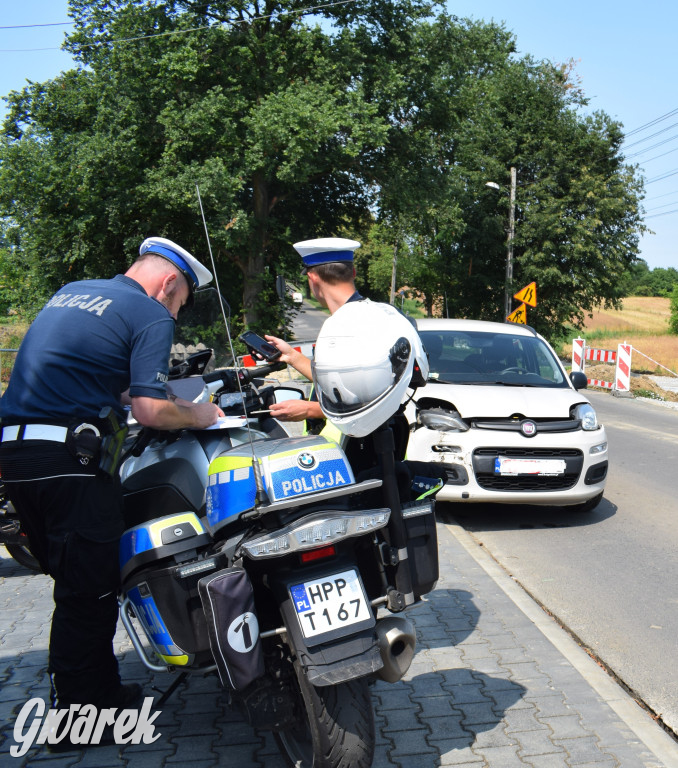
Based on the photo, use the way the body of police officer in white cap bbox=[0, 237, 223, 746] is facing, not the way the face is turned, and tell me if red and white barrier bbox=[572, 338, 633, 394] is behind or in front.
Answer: in front

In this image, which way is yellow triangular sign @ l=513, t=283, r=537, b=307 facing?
toward the camera

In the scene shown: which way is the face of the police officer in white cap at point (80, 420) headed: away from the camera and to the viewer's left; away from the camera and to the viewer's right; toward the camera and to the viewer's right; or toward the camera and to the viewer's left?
away from the camera and to the viewer's right

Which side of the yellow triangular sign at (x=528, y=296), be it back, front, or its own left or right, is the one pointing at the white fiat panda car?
front

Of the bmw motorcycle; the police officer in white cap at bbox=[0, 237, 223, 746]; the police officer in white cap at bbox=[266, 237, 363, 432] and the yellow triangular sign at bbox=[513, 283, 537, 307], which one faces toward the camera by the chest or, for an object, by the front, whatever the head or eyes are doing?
the yellow triangular sign

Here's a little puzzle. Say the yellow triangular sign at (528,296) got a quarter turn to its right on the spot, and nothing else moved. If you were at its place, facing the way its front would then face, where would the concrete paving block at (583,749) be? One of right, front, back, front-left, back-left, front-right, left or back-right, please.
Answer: left

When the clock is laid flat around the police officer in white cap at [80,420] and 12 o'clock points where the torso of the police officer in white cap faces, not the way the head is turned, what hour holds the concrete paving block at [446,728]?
The concrete paving block is roughly at 2 o'clock from the police officer in white cap.

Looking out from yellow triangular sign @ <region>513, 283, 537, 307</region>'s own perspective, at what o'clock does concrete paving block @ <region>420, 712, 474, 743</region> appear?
The concrete paving block is roughly at 12 o'clock from the yellow triangular sign.

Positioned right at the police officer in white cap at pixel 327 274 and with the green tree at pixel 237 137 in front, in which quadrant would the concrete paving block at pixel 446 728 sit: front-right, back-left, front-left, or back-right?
back-right
